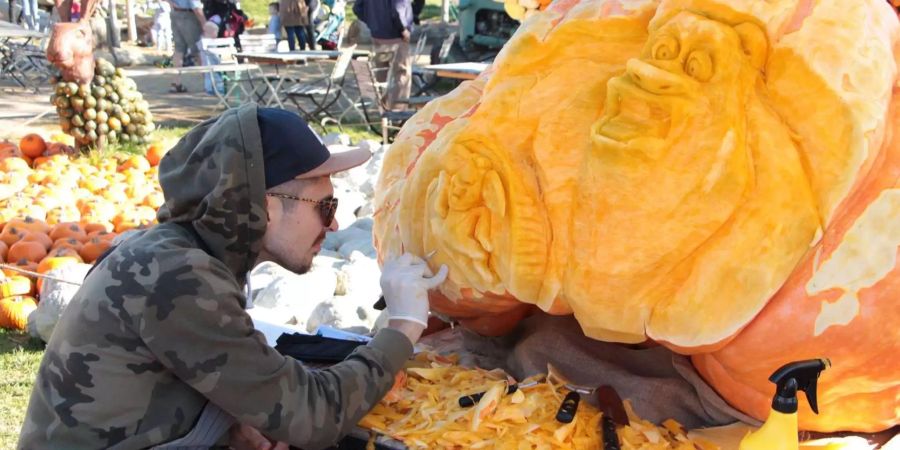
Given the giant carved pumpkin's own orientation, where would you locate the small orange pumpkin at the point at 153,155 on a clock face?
The small orange pumpkin is roughly at 3 o'clock from the giant carved pumpkin.

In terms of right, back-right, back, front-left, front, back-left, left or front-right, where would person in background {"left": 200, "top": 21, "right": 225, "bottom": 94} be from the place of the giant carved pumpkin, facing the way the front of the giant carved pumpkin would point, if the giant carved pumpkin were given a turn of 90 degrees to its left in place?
back

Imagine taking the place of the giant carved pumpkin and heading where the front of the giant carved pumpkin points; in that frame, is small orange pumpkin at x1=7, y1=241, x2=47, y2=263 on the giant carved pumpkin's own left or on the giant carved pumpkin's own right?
on the giant carved pumpkin's own right

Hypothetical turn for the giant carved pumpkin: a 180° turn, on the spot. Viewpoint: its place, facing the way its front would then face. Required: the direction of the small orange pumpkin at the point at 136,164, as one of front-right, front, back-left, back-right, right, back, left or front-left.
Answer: left

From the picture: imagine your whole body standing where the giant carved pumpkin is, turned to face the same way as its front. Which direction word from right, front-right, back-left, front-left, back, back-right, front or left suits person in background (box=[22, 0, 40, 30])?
right

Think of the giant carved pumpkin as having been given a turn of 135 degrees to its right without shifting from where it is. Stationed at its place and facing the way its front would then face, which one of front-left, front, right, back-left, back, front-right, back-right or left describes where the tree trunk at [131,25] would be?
front-left
